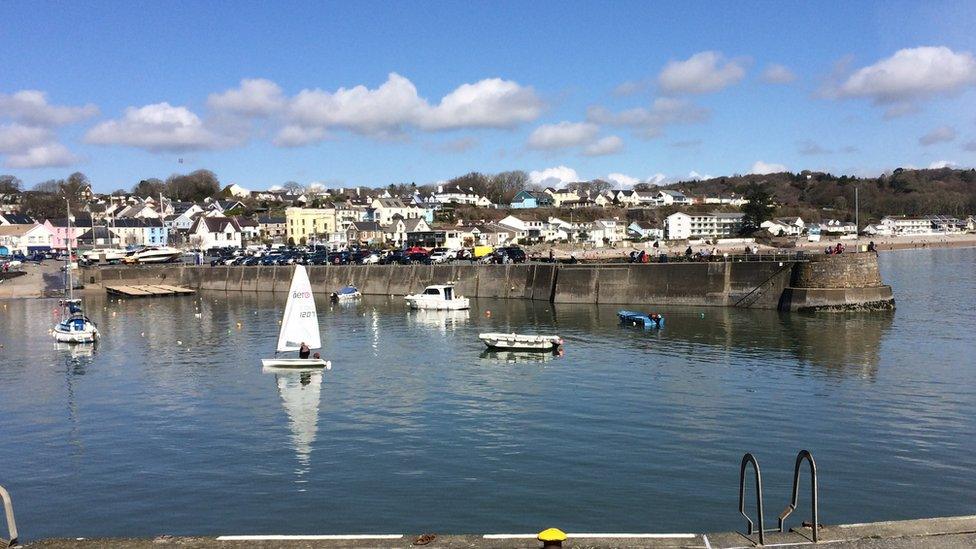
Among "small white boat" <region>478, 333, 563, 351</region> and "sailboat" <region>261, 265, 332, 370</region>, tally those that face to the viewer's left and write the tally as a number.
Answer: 2

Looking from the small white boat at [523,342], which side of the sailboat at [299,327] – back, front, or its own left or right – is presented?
back

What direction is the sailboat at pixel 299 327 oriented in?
to the viewer's left

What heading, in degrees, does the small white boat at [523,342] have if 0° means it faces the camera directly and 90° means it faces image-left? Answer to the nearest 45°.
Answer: approximately 90°
